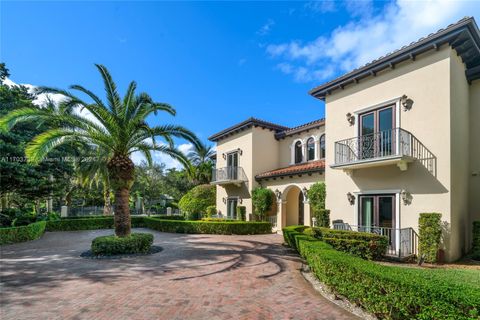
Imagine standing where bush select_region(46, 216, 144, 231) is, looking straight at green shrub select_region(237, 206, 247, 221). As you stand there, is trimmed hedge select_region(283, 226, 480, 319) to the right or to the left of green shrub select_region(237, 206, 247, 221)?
right

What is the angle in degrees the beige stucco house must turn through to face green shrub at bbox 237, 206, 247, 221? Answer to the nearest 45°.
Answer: approximately 90° to its right

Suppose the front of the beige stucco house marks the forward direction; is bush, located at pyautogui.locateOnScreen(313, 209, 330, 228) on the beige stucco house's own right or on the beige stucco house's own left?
on the beige stucco house's own right

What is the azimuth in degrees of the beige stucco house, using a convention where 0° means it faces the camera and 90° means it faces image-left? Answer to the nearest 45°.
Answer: approximately 45°

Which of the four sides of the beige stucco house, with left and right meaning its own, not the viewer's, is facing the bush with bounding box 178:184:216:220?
right

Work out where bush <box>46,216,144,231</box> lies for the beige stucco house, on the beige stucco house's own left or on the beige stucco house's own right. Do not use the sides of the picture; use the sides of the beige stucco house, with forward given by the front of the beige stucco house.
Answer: on the beige stucco house's own right
